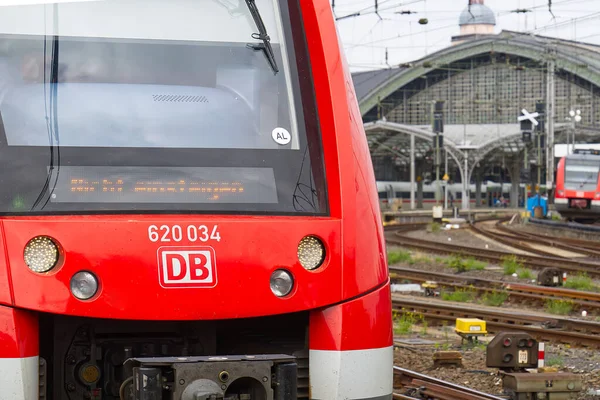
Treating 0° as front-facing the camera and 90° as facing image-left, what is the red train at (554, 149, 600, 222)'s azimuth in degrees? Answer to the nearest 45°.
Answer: approximately 0°

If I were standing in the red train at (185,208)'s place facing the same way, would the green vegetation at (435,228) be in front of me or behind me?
behind

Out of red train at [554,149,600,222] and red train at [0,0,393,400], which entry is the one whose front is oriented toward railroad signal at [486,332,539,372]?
red train at [554,149,600,222]

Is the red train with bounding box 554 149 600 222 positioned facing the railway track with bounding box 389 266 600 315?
yes

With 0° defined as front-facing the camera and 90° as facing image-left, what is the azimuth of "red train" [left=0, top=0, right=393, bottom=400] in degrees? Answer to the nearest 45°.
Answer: approximately 0°

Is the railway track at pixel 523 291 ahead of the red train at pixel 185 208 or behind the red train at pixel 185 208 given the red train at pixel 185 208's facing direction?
behind

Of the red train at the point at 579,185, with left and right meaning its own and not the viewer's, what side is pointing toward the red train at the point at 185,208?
front

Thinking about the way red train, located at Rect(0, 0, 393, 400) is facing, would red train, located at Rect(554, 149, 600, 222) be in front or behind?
behind

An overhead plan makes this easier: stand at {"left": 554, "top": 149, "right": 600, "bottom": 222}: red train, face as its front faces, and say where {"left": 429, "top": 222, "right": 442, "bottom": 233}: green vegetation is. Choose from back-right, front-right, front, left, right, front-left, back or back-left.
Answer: front-right

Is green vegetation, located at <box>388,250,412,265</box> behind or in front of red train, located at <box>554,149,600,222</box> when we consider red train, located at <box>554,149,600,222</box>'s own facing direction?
in front

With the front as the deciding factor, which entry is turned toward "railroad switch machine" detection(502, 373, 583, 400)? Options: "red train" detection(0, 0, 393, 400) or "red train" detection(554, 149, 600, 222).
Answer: "red train" detection(554, 149, 600, 222)

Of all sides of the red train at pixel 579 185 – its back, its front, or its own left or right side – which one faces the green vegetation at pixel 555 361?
front

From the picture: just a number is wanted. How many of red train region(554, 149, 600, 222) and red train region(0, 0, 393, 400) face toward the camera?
2

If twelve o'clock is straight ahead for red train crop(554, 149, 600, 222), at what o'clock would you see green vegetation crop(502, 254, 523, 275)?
The green vegetation is roughly at 12 o'clock from the red train.
